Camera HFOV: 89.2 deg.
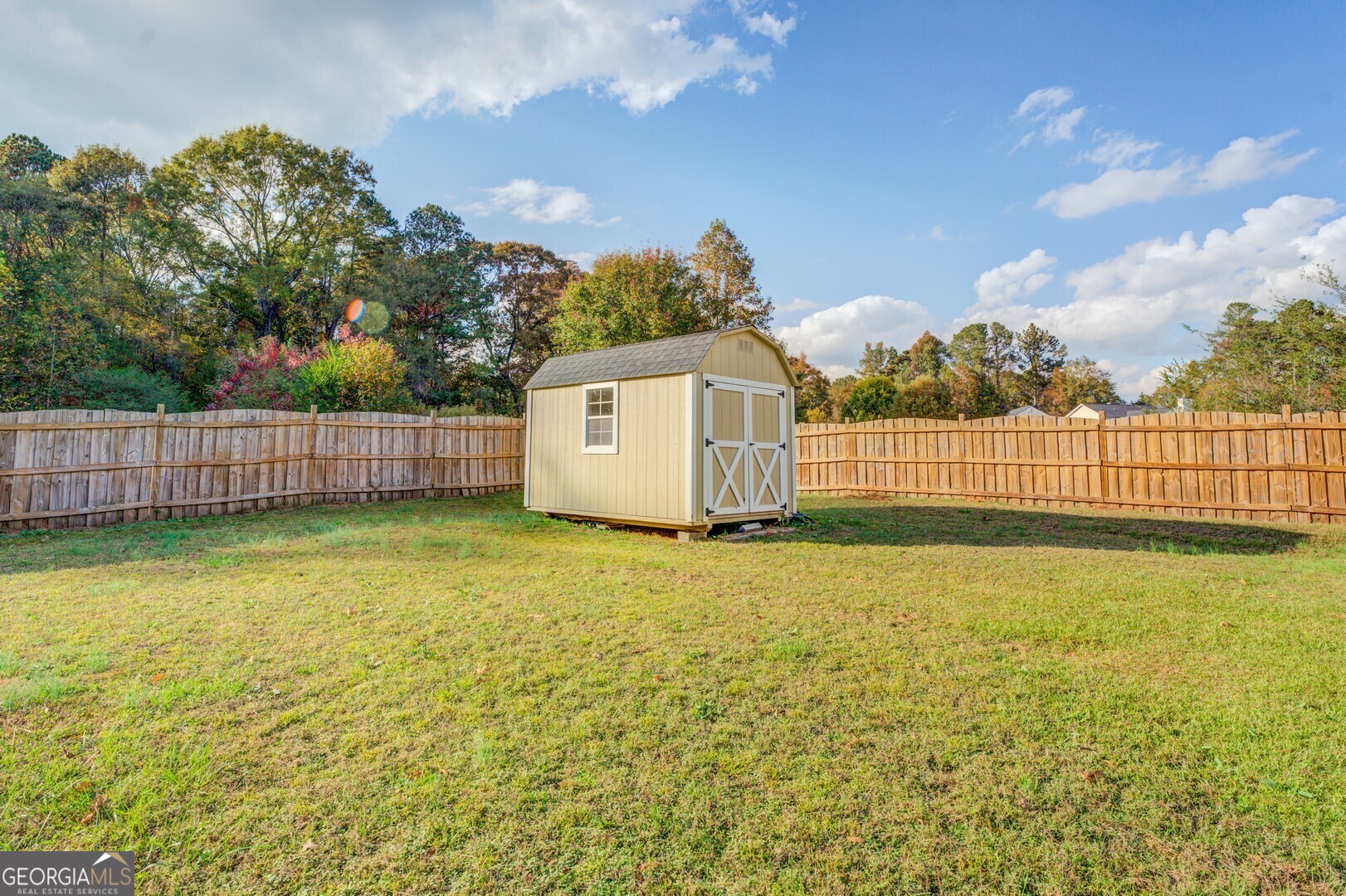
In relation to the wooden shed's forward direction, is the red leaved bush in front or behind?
behind

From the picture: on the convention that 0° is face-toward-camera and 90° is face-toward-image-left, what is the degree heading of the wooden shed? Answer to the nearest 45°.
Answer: approximately 315°

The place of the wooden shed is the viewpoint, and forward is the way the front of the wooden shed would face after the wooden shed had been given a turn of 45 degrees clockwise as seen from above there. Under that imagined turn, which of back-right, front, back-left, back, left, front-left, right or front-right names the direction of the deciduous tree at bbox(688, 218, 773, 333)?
back

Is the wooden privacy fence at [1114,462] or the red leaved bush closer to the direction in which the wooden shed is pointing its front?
the wooden privacy fence

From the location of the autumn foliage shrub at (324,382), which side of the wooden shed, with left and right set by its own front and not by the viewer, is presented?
back

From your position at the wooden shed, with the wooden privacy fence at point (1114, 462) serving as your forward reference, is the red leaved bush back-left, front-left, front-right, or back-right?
back-left

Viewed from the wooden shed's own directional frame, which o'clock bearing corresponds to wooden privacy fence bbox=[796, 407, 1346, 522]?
The wooden privacy fence is roughly at 10 o'clock from the wooden shed.

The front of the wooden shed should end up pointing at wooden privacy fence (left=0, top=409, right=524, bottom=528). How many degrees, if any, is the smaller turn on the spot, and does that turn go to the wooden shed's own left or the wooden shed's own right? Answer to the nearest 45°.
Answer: approximately 135° to the wooden shed's own right
